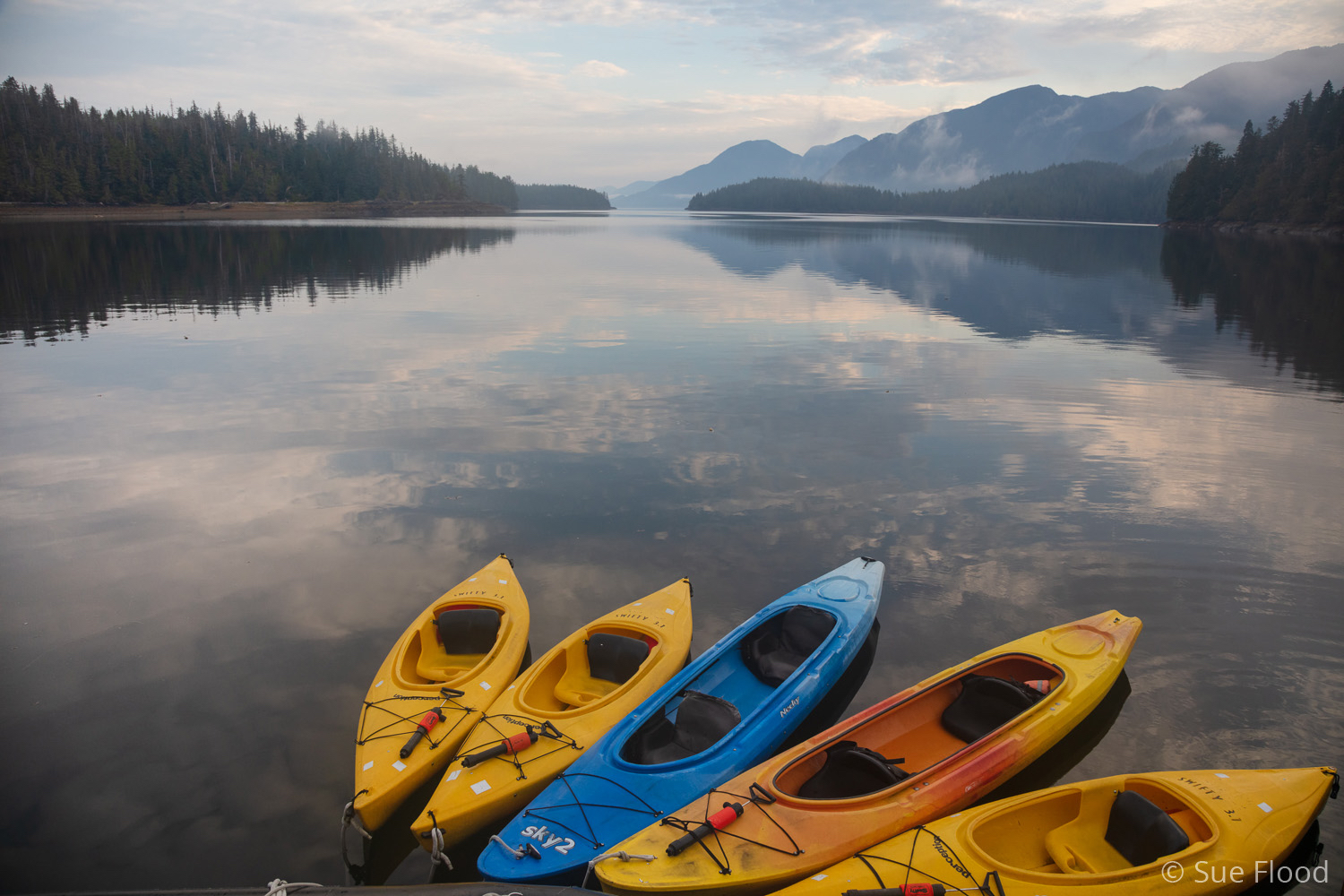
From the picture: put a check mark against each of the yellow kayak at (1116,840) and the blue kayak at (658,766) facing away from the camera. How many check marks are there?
0

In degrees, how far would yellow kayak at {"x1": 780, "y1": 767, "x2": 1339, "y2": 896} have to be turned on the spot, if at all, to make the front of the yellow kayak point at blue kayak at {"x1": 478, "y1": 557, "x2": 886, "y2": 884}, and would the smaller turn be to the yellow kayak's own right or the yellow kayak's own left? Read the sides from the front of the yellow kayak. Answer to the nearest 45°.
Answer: approximately 45° to the yellow kayak's own right

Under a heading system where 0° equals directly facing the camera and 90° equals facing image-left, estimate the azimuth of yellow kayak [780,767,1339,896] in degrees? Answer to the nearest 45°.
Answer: approximately 45°

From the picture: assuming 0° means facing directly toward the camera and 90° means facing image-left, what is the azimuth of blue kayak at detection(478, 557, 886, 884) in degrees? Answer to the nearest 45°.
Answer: approximately 45°

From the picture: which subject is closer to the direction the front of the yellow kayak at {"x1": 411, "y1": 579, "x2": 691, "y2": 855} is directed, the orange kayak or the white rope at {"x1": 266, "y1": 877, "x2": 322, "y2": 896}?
the white rope

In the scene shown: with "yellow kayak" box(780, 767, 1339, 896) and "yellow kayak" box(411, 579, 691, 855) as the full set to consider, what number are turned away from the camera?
0

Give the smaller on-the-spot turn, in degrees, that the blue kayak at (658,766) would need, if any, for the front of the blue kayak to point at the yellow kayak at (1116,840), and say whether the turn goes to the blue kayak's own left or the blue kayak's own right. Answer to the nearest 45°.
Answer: approximately 135° to the blue kayak's own left

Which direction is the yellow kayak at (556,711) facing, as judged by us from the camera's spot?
facing the viewer and to the left of the viewer

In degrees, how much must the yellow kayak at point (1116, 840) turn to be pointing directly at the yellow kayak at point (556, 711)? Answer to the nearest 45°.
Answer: approximately 45° to its right

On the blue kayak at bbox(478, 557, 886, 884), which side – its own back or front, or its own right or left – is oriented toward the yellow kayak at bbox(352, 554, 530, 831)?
right

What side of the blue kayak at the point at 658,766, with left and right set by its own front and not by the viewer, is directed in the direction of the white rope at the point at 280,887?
front

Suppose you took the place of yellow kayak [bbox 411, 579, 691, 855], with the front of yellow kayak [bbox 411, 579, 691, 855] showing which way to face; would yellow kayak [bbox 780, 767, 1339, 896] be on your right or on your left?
on your left
